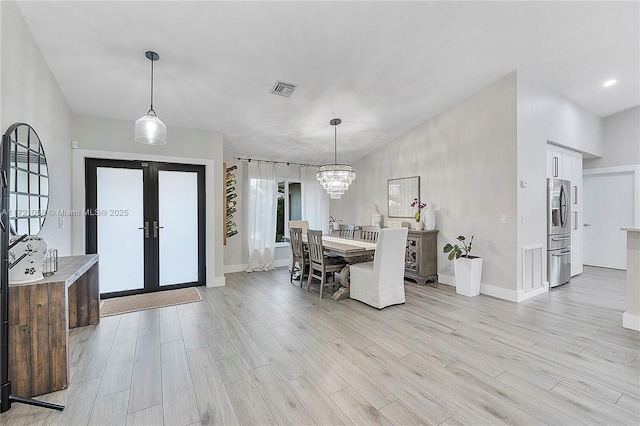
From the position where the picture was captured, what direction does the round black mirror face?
facing the viewer and to the right of the viewer

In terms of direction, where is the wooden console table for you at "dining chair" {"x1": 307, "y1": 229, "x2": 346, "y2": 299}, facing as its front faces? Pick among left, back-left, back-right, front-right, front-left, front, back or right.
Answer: back

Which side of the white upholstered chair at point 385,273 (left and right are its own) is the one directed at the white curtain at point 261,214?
front

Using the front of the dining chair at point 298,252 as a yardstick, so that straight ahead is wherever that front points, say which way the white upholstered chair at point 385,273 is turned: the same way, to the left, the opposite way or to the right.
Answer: to the left

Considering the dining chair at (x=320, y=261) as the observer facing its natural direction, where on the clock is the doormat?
The doormat is roughly at 7 o'clock from the dining chair.

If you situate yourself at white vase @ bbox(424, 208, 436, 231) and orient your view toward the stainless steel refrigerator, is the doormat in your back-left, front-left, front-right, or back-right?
back-right

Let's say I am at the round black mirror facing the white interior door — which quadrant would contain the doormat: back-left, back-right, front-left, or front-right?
front-left

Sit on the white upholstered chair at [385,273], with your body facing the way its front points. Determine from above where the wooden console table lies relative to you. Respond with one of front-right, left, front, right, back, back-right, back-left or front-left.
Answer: left

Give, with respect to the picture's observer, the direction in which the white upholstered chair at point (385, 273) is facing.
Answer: facing away from the viewer and to the left of the viewer

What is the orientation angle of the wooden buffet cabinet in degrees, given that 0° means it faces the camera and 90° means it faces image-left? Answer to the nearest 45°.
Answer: approximately 45°

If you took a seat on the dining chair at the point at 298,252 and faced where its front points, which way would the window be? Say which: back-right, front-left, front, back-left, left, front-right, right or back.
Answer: front-left

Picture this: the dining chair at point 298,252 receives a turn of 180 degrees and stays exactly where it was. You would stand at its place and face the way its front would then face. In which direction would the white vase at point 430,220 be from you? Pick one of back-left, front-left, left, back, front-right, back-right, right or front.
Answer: back-left

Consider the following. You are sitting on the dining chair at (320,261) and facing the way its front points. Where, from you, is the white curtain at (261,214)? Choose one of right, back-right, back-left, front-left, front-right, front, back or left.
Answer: left

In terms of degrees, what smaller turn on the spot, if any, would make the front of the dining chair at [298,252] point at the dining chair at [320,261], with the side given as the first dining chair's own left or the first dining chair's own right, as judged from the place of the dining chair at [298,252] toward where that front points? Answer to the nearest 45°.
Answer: approximately 90° to the first dining chair's own right

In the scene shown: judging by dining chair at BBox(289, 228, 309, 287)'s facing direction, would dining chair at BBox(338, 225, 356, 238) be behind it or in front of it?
in front

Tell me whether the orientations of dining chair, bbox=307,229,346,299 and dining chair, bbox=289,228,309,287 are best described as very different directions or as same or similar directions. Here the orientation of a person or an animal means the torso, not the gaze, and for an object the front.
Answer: same or similar directions

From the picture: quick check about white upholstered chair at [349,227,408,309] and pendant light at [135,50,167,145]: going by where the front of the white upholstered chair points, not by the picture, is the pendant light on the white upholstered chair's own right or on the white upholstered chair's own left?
on the white upholstered chair's own left
